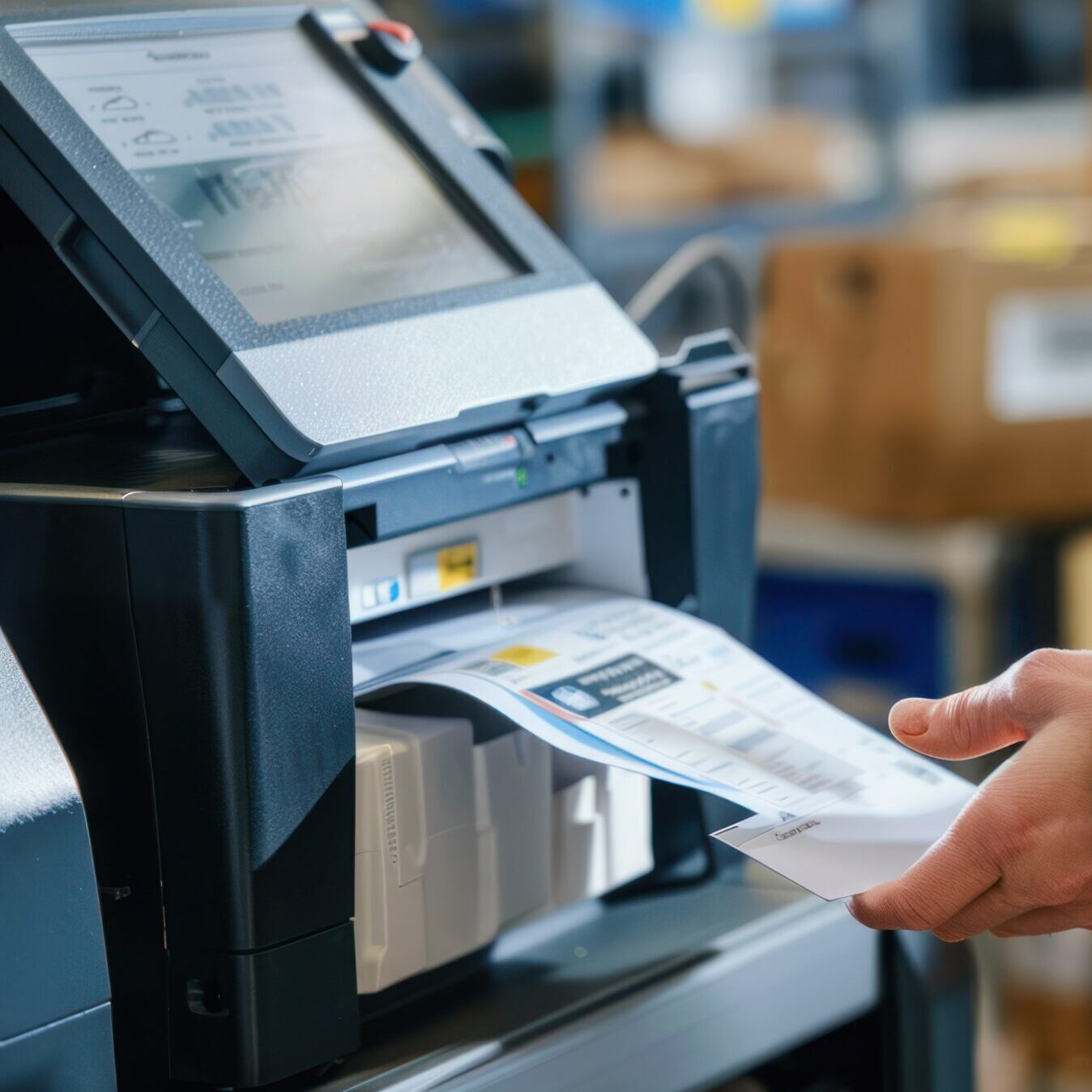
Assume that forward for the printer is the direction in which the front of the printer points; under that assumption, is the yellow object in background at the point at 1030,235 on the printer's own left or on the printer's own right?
on the printer's own left

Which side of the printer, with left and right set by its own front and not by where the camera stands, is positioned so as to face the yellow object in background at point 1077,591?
left

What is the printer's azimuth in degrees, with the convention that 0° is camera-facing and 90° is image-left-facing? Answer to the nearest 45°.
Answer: approximately 315°

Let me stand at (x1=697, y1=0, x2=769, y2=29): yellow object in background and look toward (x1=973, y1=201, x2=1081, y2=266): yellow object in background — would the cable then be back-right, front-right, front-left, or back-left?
front-right

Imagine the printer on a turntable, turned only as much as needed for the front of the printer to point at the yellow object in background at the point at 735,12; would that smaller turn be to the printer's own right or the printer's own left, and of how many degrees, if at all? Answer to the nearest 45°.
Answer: approximately 135° to the printer's own left

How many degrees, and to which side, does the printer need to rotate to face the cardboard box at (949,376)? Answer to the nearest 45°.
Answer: approximately 90° to its left
